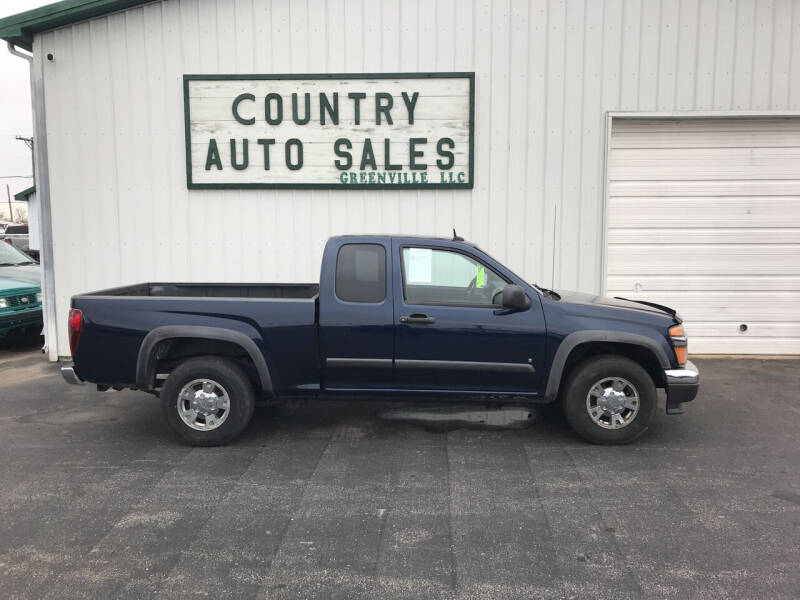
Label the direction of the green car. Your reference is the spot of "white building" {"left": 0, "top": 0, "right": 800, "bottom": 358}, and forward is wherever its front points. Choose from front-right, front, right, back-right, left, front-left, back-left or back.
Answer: right

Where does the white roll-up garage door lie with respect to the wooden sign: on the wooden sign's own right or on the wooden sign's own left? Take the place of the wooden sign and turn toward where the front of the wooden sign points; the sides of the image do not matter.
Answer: on the wooden sign's own left

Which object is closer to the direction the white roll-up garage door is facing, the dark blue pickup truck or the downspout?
the dark blue pickup truck

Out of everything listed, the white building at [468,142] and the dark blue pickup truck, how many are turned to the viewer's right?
1

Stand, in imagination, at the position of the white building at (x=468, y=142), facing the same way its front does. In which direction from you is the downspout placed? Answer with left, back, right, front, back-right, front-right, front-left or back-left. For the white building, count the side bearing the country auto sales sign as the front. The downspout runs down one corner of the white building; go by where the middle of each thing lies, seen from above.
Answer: right

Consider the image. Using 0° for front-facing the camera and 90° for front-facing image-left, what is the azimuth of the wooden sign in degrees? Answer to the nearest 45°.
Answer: approximately 0°

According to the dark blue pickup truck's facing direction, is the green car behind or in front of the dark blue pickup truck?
behind

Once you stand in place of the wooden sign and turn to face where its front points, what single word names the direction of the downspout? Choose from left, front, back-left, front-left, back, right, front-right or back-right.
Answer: right

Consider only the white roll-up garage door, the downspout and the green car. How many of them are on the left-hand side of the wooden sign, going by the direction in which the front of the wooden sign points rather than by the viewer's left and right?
1

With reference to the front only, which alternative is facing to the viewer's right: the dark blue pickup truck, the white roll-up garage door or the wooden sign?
the dark blue pickup truck

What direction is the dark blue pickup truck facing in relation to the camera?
to the viewer's right

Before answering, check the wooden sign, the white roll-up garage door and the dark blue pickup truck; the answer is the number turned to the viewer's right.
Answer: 1
